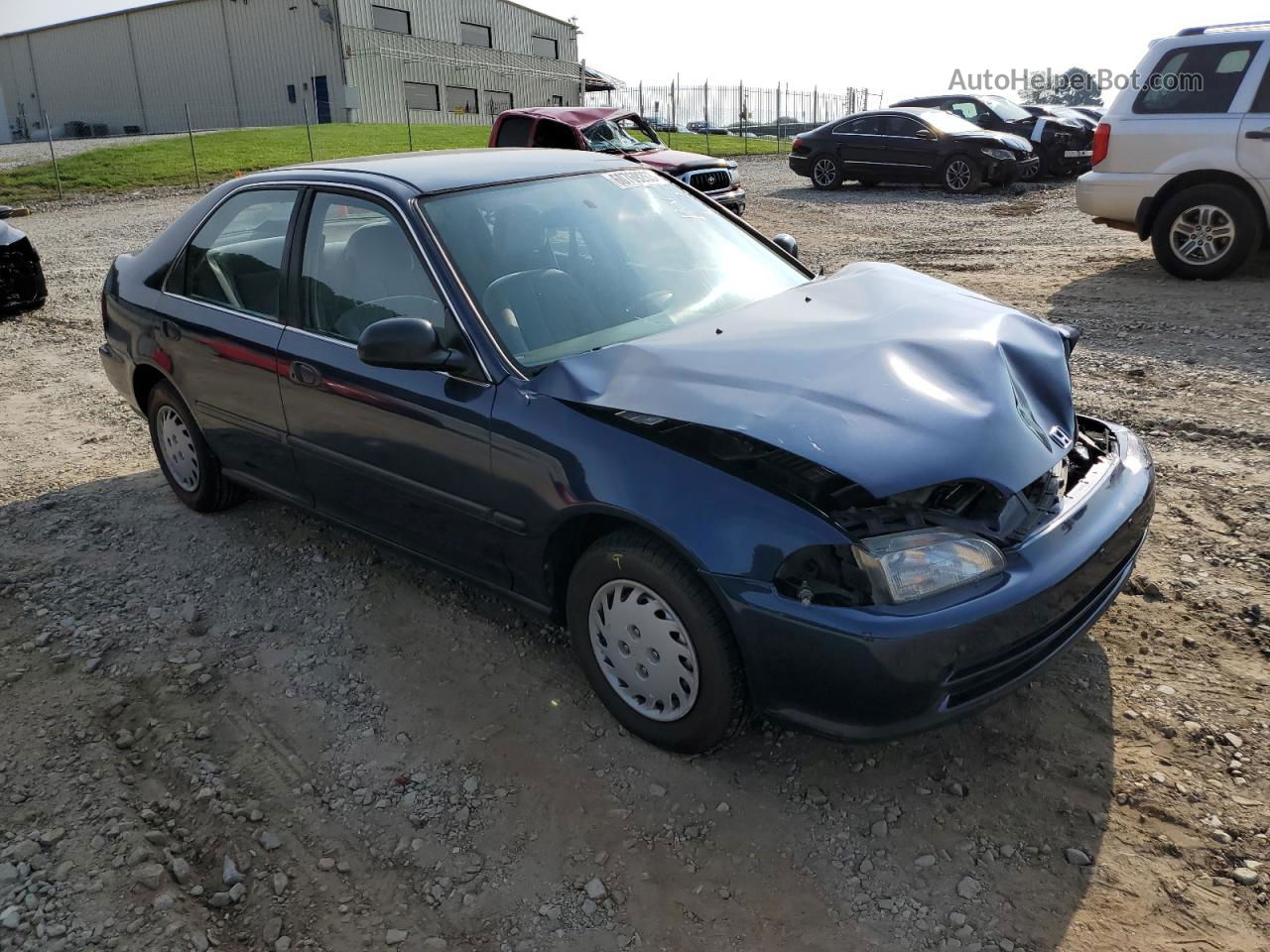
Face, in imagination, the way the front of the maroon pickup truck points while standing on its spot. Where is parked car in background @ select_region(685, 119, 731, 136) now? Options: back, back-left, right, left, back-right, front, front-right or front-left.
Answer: back-left

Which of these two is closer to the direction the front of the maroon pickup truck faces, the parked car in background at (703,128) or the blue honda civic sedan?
the blue honda civic sedan

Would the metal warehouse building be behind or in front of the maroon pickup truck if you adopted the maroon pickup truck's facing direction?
behind

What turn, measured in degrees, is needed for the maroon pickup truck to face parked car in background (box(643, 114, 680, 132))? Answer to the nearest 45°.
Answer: approximately 135° to its left

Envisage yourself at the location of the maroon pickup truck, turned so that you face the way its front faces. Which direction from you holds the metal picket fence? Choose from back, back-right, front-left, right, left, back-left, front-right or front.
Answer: back-left

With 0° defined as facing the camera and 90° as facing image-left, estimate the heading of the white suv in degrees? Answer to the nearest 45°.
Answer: approximately 270°

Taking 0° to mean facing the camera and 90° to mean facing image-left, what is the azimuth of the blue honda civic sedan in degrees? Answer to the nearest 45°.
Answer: approximately 315°

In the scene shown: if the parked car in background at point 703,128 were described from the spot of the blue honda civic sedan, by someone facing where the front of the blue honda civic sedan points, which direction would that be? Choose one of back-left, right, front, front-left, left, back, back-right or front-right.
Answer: back-left
